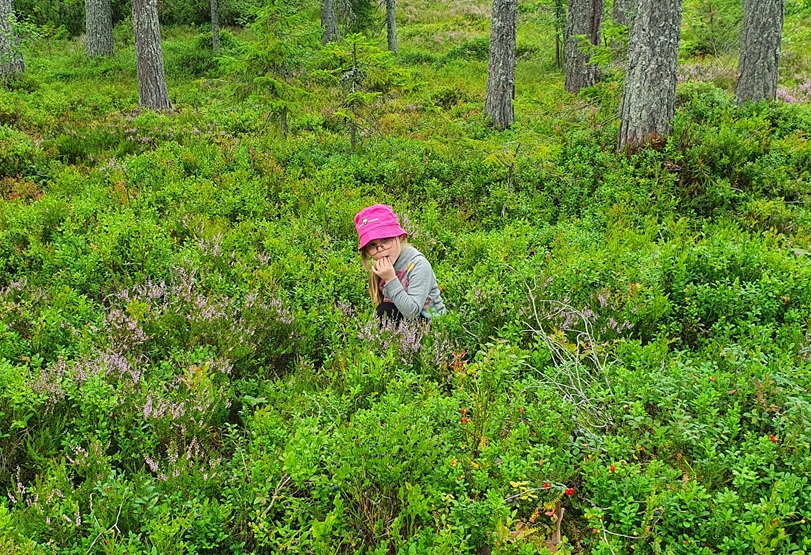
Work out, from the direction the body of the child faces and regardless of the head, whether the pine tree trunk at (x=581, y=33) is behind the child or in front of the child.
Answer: behind

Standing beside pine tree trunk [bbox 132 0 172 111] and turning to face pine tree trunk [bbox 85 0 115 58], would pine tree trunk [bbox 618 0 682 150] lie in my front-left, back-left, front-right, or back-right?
back-right

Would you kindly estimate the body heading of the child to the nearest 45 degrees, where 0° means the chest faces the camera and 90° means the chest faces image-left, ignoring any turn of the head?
approximately 45°

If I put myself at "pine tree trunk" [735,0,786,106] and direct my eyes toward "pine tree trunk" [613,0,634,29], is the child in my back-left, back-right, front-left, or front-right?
back-left

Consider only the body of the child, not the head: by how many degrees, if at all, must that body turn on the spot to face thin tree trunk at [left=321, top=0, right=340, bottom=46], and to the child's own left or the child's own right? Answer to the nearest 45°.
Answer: approximately 135° to the child's own right

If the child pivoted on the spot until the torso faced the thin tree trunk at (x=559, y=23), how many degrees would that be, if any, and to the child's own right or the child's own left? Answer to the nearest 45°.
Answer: approximately 135° to the child's own right

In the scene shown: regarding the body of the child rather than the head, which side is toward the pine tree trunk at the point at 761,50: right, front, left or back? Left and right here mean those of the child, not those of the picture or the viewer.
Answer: back

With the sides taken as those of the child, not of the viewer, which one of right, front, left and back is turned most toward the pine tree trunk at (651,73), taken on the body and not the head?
back
